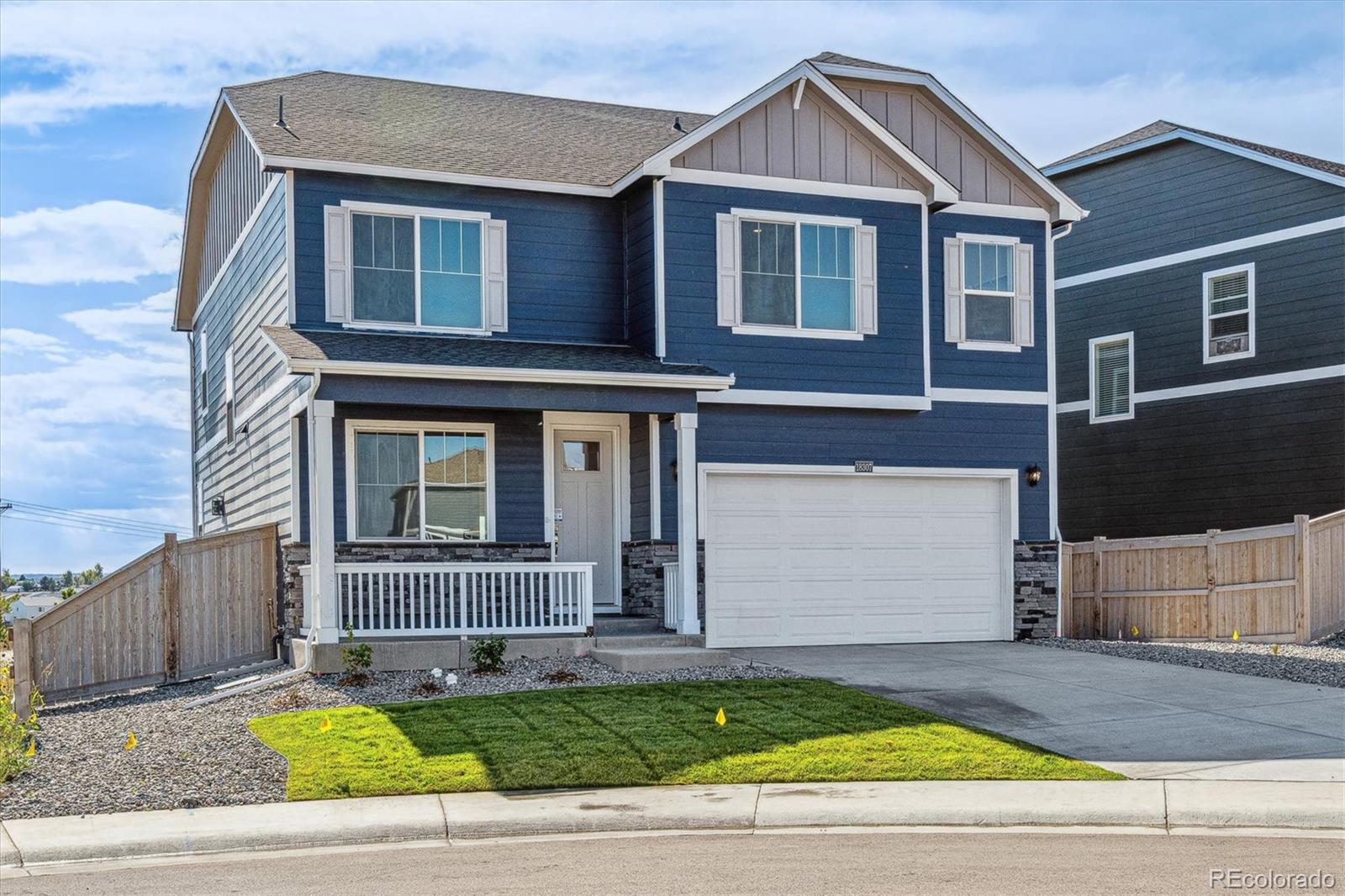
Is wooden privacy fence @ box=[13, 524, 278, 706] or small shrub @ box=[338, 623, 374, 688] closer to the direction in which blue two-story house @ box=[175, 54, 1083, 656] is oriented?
the small shrub

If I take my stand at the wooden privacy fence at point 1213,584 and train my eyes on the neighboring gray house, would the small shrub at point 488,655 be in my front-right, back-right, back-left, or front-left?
back-left

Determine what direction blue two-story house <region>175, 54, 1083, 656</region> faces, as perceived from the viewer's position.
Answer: facing the viewer

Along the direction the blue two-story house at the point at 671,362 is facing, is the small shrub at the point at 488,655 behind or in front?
in front

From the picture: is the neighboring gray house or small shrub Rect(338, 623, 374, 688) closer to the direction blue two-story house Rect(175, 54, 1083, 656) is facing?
the small shrub

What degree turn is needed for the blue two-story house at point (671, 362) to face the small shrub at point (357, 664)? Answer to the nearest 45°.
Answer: approximately 45° to its right

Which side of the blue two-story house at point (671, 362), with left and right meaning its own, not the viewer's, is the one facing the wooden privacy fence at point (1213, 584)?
left

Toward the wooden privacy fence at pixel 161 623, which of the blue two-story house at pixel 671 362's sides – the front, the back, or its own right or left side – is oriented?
right

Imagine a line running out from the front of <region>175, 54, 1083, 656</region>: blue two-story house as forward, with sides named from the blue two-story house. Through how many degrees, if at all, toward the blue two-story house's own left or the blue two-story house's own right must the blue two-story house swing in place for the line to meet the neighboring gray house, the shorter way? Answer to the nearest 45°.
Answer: approximately 135° to the blue two-story house's own left

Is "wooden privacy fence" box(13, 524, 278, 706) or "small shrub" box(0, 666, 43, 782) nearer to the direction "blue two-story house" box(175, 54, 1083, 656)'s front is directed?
the small shrub
